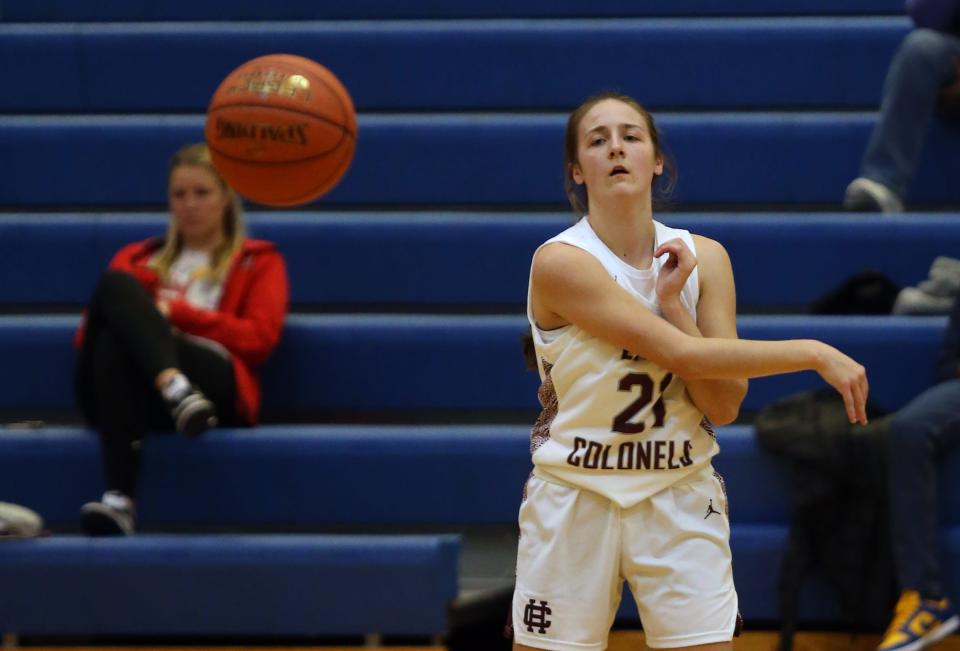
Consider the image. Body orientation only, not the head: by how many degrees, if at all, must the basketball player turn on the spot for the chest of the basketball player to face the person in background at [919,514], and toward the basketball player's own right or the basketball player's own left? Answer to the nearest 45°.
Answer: approximately 135° to the basketball player's own left

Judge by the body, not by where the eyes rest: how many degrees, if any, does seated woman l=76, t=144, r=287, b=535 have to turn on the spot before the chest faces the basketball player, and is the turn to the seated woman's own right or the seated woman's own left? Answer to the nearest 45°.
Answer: approximately 45° to the seated woman's own left

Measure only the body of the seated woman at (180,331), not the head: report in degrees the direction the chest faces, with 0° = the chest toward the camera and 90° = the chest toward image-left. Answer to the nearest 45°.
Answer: approximately 45°

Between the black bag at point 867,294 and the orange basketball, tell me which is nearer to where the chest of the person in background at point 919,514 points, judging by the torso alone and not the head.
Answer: the orange basketball

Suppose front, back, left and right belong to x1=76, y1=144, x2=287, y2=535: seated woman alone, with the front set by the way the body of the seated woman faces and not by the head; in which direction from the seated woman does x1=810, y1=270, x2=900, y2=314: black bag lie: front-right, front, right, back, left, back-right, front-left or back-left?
back-left

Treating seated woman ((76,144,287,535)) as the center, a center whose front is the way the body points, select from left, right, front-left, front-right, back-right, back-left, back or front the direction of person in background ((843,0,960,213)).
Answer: back-left

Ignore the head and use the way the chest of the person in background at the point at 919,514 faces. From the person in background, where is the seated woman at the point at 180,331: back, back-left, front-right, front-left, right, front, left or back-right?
front-right

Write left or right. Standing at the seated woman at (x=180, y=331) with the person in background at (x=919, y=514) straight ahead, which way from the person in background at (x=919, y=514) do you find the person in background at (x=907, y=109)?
left
